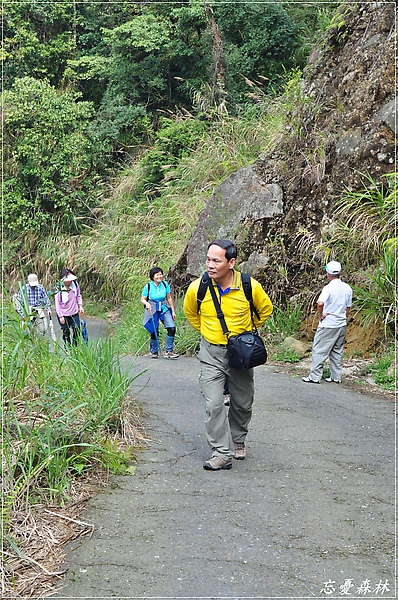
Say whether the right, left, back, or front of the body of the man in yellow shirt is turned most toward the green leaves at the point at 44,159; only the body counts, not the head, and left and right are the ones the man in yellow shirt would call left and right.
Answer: back

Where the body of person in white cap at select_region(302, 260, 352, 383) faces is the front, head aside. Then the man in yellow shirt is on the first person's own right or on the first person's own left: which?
on the first person's own left

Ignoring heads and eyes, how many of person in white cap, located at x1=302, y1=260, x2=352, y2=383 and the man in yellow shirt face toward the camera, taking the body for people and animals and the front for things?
1

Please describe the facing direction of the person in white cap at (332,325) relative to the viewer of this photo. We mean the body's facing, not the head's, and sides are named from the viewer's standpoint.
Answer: facing away from the viewer and to the left of the viewer

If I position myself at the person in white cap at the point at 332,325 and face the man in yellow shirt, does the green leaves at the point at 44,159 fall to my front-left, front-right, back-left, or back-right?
back-right

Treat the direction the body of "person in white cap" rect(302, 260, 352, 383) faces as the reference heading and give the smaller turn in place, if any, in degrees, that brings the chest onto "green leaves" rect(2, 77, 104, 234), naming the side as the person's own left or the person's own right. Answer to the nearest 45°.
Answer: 0° — they already face it

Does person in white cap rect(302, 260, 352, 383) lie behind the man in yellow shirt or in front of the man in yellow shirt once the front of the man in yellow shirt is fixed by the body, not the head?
behind

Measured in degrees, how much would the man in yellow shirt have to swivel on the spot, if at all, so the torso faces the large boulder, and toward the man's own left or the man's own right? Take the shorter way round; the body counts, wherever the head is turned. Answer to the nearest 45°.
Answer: approximately 180°

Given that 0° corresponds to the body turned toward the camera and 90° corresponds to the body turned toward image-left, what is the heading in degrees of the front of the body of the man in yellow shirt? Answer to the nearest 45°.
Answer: approximately 0°

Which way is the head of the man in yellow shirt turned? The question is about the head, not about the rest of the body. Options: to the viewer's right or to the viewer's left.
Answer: to the viewer's left
